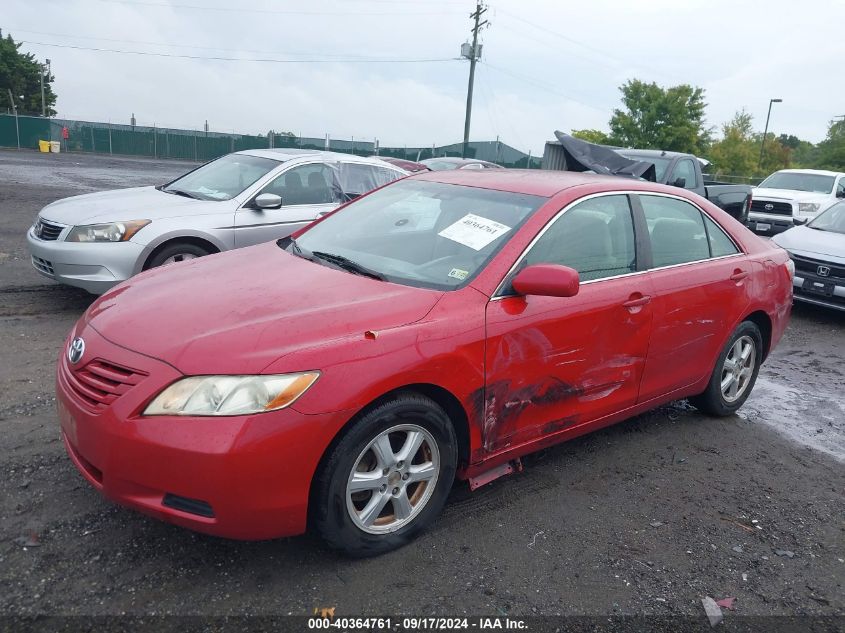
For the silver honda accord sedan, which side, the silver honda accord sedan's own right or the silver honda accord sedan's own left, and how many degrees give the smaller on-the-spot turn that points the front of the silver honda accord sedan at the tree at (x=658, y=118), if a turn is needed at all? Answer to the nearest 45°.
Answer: approximately 180°

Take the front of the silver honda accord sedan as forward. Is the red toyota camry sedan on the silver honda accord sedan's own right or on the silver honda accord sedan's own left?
on the silver honda accord sedan's own left

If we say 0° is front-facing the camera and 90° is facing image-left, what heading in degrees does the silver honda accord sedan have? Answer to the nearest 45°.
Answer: approximately 45°

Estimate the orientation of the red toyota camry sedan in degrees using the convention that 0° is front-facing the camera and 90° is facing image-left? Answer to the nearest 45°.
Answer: approximately 45°

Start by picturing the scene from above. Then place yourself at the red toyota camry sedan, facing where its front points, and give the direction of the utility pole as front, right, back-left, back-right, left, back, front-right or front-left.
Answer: back-right

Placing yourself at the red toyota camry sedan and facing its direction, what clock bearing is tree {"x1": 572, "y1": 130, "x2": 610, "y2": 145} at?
The tree is roughly at 5 o'clock from the red toyota camry sedan.
